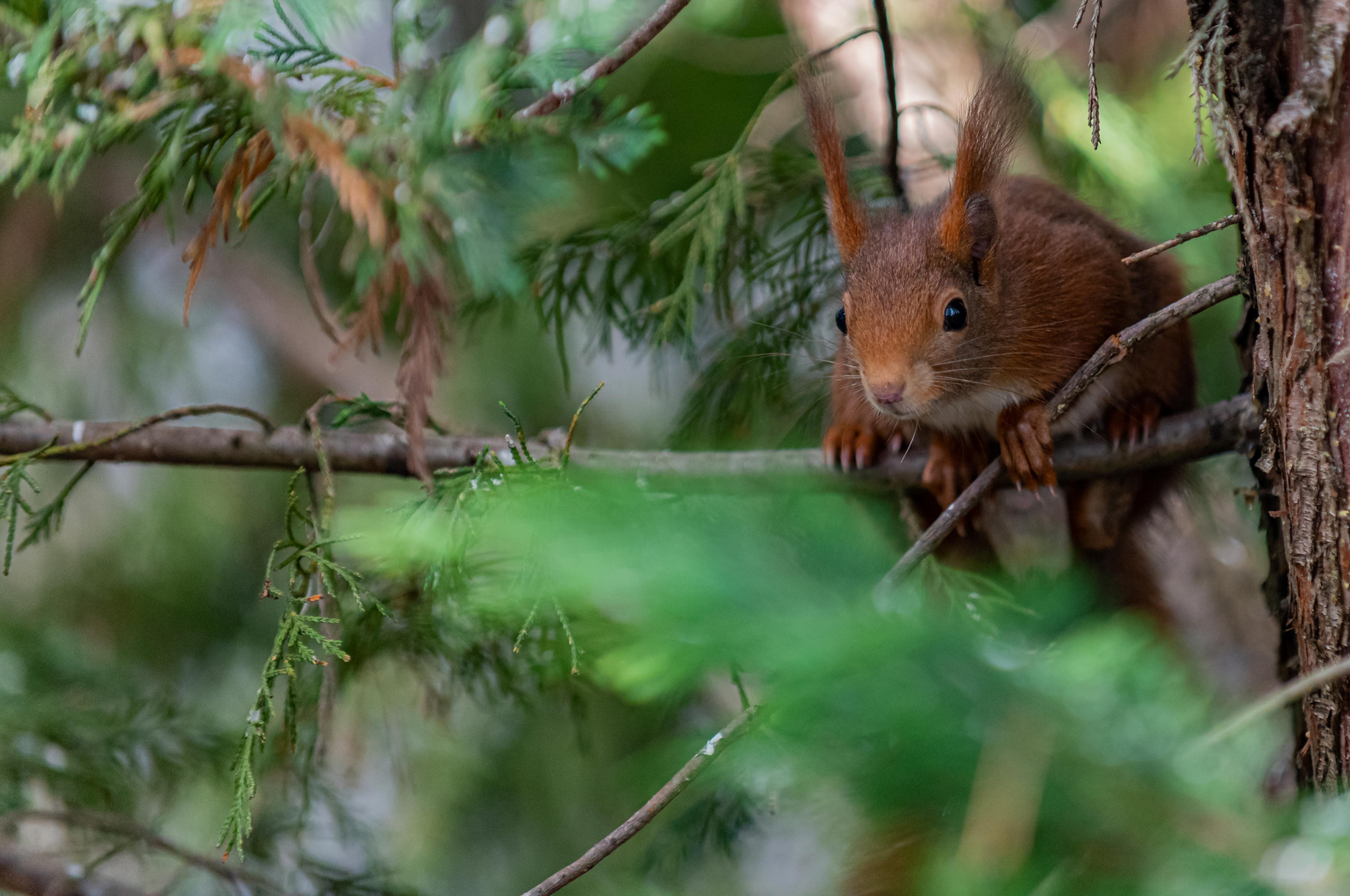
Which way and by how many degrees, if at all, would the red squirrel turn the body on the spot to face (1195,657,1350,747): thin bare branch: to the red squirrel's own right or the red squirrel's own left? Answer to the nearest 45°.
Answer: approximately 45° to the red squirrel's own left

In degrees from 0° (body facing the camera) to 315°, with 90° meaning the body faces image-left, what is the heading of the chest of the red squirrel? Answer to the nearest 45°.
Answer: approximately 45°

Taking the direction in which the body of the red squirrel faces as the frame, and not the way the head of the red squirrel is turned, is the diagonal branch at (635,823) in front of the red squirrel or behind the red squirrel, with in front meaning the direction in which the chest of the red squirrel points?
in front
